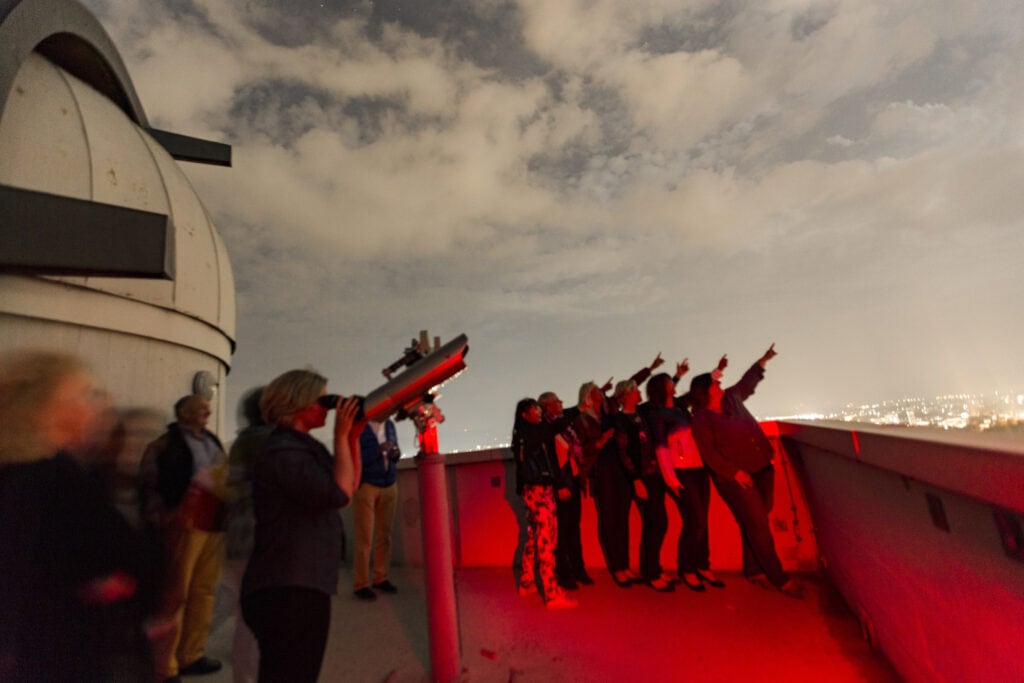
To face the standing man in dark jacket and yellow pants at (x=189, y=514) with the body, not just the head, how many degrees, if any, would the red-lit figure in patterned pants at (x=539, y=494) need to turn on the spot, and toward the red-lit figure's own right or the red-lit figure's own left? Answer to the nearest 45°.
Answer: approximately 90° to the red-lit figure's own right

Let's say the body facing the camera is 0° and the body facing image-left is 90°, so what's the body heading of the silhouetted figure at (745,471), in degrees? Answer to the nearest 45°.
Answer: approximately 315°

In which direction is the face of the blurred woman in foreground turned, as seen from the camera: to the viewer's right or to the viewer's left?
to the viewer's right

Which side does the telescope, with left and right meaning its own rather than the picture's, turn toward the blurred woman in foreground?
back

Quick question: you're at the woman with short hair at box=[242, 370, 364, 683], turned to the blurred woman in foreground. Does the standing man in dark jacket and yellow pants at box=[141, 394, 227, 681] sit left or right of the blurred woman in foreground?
right

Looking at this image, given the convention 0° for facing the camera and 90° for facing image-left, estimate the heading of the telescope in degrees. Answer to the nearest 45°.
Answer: approximately 270°

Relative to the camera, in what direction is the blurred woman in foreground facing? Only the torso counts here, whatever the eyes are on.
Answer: to the viewer's right

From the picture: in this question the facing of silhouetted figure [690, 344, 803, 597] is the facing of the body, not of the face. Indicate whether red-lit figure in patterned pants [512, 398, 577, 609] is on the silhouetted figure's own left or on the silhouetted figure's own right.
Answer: on the silhouetted figure's own right

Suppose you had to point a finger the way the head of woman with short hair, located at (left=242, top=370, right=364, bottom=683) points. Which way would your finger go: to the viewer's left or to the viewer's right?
to the viewer's right

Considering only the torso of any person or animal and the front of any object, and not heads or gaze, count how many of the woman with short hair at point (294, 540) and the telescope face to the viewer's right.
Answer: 2

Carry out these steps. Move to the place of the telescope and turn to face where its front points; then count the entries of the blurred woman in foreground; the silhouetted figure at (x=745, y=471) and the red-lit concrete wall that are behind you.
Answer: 1

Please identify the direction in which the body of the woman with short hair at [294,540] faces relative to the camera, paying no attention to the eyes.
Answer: to the viewer's right
